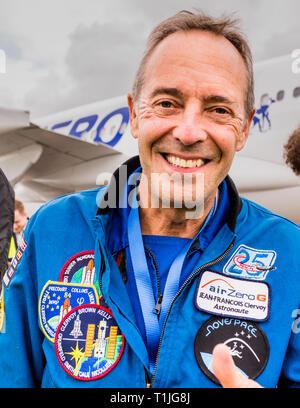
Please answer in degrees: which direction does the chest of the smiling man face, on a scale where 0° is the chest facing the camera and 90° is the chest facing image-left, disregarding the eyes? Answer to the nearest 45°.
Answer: approximately 0°

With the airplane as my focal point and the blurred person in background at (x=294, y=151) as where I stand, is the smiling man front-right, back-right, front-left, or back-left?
back-left

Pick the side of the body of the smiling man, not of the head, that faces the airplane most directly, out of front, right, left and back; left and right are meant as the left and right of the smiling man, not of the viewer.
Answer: back

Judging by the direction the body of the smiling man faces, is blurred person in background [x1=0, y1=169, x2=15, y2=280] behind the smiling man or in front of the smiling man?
behind
